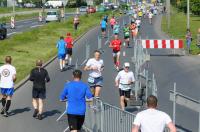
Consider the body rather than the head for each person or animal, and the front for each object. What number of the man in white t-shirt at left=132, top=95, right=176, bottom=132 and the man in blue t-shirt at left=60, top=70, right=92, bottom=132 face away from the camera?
2

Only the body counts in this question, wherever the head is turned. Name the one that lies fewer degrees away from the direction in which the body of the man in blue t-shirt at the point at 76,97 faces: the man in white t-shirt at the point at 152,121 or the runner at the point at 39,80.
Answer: the runner

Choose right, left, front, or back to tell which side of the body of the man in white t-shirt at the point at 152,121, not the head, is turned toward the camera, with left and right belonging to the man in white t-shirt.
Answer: back

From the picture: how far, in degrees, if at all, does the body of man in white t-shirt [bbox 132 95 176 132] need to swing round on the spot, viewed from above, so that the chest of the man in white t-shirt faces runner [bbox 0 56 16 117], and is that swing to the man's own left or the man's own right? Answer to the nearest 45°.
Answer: approximately 45° to the man's own left

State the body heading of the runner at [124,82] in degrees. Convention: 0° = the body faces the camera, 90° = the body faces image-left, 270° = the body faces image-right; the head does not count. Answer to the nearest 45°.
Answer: approximately 0°

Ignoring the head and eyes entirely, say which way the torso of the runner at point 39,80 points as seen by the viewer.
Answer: away from the camera

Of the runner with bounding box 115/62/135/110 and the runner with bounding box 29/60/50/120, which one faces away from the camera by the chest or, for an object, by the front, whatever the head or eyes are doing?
the runner with bounding box 29/60/50/120

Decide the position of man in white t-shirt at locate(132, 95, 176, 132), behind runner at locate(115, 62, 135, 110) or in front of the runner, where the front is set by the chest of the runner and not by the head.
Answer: in front

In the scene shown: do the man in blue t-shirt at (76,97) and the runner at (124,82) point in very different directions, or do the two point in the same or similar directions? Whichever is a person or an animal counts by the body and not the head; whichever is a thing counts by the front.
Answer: very different directions

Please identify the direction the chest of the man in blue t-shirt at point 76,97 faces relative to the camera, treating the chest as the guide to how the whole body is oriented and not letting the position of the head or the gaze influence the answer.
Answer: away from the camera

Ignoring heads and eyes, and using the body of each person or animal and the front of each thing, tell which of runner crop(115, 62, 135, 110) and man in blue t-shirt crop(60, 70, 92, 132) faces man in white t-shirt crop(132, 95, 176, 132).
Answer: the runner

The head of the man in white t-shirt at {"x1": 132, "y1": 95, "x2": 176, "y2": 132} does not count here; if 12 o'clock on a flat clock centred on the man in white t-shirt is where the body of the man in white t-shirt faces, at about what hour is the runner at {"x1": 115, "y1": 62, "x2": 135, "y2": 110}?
The runner is roughly at 12 o'clock from the man in white t-shirt.

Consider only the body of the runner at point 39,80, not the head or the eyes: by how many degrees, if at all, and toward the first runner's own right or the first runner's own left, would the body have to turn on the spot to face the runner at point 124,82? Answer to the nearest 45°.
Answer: approximately 90° to the first runner's own right

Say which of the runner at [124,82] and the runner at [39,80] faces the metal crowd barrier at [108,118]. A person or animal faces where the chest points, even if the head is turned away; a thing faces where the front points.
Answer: the runner at [124,82]
